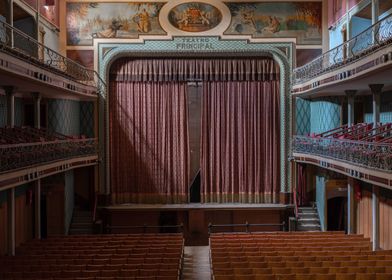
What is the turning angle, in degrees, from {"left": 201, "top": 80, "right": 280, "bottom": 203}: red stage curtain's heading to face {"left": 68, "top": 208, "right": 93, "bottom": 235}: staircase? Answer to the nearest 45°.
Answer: approximately 90° to its right

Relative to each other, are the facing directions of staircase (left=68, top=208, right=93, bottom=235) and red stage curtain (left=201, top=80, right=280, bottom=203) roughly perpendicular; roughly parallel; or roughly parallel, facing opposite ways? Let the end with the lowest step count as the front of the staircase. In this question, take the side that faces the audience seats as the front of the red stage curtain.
roughly parallel

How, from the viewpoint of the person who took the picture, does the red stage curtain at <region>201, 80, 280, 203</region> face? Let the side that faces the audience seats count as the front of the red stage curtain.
facing the viewer

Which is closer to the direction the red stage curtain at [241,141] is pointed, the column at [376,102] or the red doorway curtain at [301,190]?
the column

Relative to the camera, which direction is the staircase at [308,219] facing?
toward the camera

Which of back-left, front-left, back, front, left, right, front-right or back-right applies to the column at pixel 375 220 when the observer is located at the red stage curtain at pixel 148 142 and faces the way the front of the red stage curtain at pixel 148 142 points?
front-left

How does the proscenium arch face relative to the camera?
toward the camera

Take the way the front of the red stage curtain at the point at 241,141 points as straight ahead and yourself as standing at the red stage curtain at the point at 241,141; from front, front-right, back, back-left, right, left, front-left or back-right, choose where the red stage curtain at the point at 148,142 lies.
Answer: right

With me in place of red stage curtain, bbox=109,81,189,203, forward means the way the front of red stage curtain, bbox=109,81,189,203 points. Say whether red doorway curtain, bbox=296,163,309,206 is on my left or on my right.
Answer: on my left

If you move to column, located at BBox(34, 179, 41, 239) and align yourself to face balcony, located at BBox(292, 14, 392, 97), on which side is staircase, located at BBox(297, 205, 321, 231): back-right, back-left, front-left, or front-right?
front-left

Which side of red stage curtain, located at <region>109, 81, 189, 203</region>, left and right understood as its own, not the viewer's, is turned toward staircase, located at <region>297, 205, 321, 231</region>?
left

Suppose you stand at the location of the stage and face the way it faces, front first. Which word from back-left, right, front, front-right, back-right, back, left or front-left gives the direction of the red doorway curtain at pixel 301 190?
left

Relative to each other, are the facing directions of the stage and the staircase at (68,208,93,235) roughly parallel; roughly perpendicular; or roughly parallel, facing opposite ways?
roughly parallel

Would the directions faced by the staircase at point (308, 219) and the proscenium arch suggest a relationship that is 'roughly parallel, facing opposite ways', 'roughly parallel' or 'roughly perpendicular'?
roughly parallel

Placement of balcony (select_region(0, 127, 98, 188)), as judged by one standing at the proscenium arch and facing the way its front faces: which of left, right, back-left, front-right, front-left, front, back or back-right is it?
front-right
